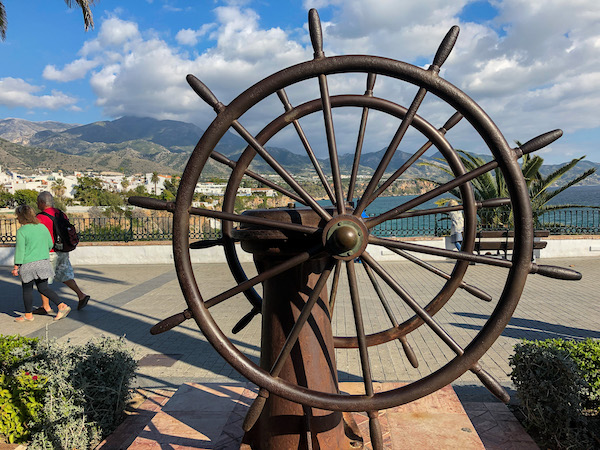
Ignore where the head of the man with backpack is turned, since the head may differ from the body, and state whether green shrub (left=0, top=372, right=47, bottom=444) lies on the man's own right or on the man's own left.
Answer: on the man's own left

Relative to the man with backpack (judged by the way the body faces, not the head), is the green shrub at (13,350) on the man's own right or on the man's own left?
on the man's own left
